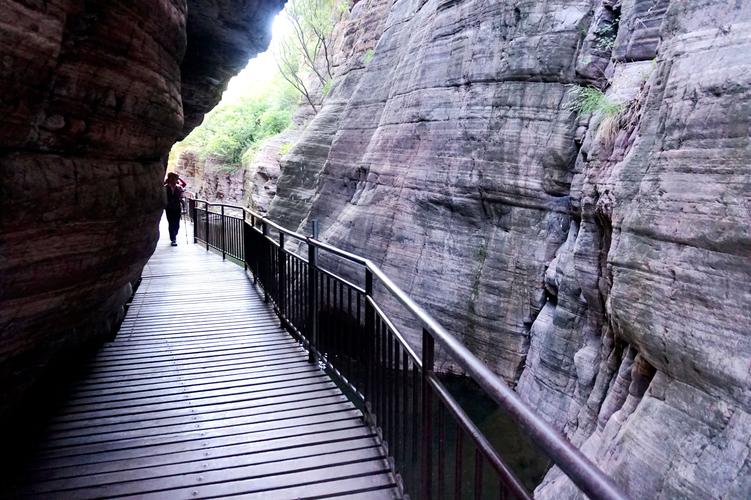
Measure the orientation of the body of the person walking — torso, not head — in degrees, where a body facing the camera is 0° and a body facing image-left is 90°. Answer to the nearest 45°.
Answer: approximately 0°

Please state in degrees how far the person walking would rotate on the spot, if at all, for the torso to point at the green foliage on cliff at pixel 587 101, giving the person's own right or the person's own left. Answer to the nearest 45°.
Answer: approximately 45° to the person's own left

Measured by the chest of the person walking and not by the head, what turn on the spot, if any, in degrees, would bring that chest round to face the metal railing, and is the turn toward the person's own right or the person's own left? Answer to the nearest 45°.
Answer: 0° — they already face it
